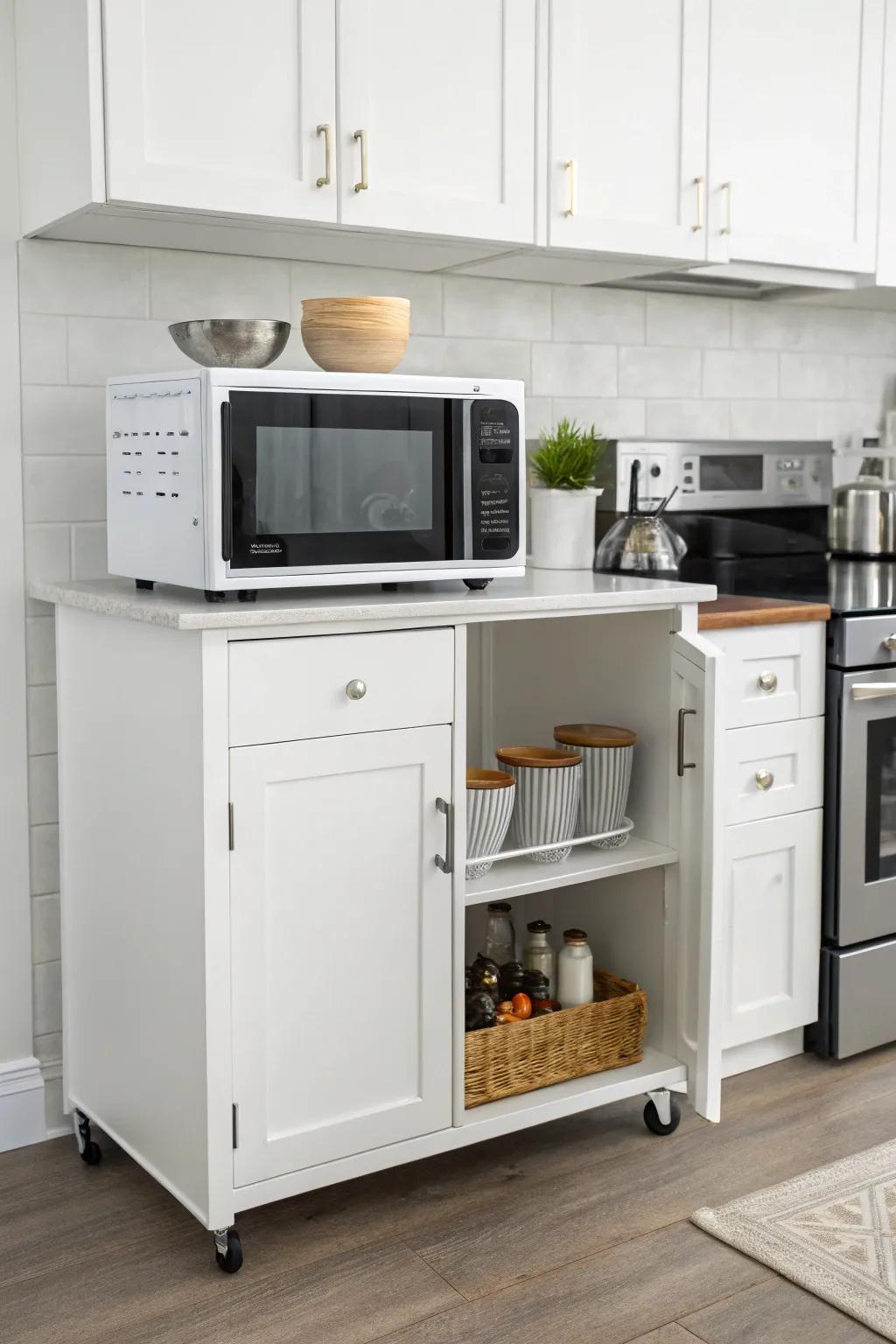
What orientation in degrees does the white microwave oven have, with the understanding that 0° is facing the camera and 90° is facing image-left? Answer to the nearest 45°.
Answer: approximately 315°

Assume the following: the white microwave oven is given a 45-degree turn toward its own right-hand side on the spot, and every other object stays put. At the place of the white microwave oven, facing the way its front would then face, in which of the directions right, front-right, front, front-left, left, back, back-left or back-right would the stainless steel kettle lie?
back-left
